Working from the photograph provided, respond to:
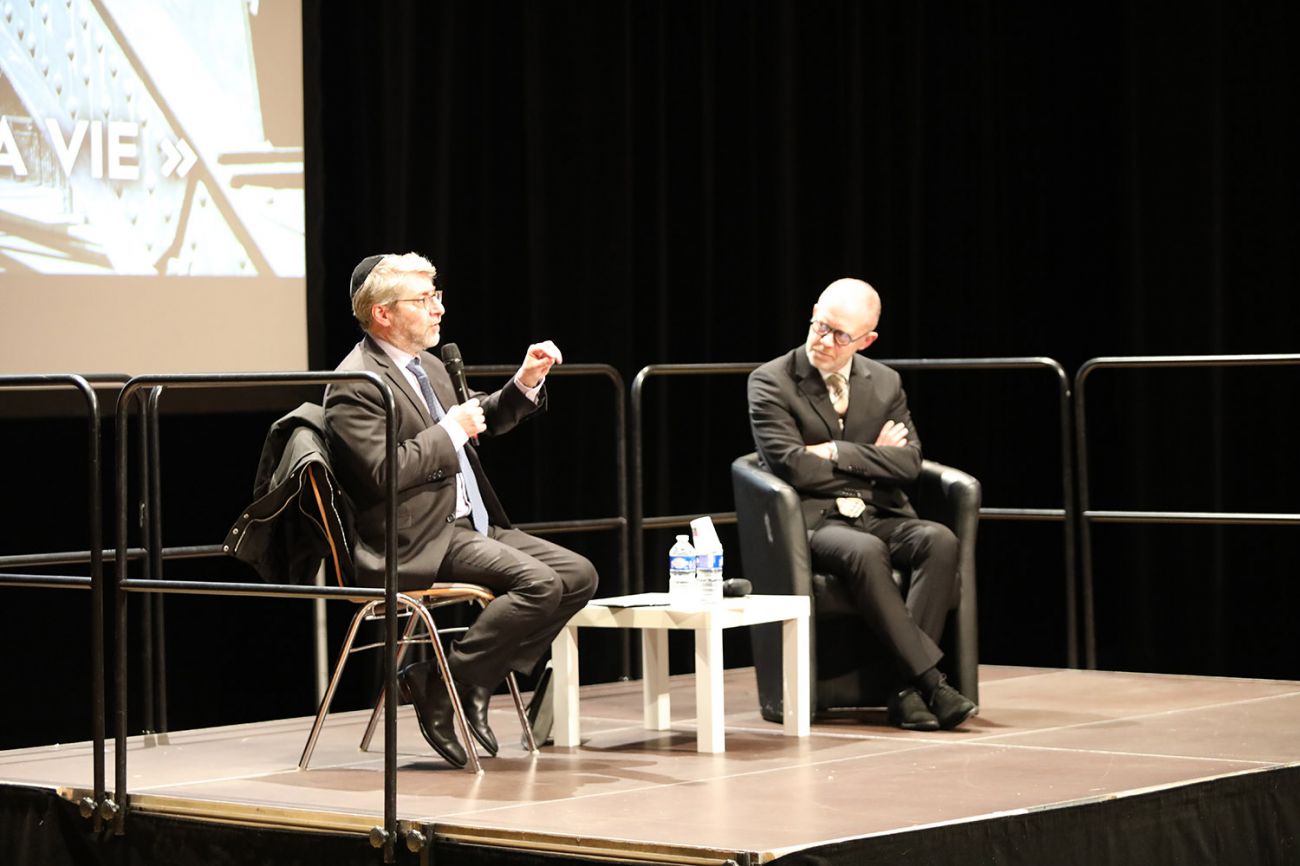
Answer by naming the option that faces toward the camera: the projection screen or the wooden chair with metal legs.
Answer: the projection screen

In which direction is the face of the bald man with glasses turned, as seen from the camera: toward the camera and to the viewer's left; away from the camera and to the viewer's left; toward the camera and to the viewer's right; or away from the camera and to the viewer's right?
toward the camera and to the viewer's left

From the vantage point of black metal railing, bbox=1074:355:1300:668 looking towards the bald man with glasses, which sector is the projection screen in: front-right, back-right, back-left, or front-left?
front-right

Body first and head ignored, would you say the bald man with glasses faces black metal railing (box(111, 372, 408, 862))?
no

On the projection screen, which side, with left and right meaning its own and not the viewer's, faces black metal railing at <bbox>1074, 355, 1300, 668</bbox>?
left

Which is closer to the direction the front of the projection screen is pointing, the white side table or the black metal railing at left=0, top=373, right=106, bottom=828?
the black metal railing

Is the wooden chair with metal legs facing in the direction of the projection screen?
no

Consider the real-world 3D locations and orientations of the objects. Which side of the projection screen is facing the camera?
front

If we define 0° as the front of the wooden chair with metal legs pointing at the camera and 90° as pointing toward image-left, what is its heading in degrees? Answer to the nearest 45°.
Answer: approximately 270°

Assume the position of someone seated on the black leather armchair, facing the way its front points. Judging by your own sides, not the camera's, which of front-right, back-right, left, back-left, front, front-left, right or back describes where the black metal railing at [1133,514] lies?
left

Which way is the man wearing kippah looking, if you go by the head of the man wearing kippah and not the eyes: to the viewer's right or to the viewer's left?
to the viewer's right

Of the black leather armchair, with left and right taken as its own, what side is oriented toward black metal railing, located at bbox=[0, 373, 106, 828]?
right

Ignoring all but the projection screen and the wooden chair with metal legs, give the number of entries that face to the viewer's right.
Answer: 1

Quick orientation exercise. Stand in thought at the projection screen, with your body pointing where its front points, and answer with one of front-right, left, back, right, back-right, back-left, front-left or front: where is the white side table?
front-left

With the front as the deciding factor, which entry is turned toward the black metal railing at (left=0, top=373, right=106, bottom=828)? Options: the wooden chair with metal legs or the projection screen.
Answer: the projection screen

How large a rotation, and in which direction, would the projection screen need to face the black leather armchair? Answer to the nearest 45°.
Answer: approximately 45° to its left

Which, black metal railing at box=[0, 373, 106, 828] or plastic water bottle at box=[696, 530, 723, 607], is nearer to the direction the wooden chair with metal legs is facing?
the plastic water bottle

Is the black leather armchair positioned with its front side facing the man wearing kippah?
no
